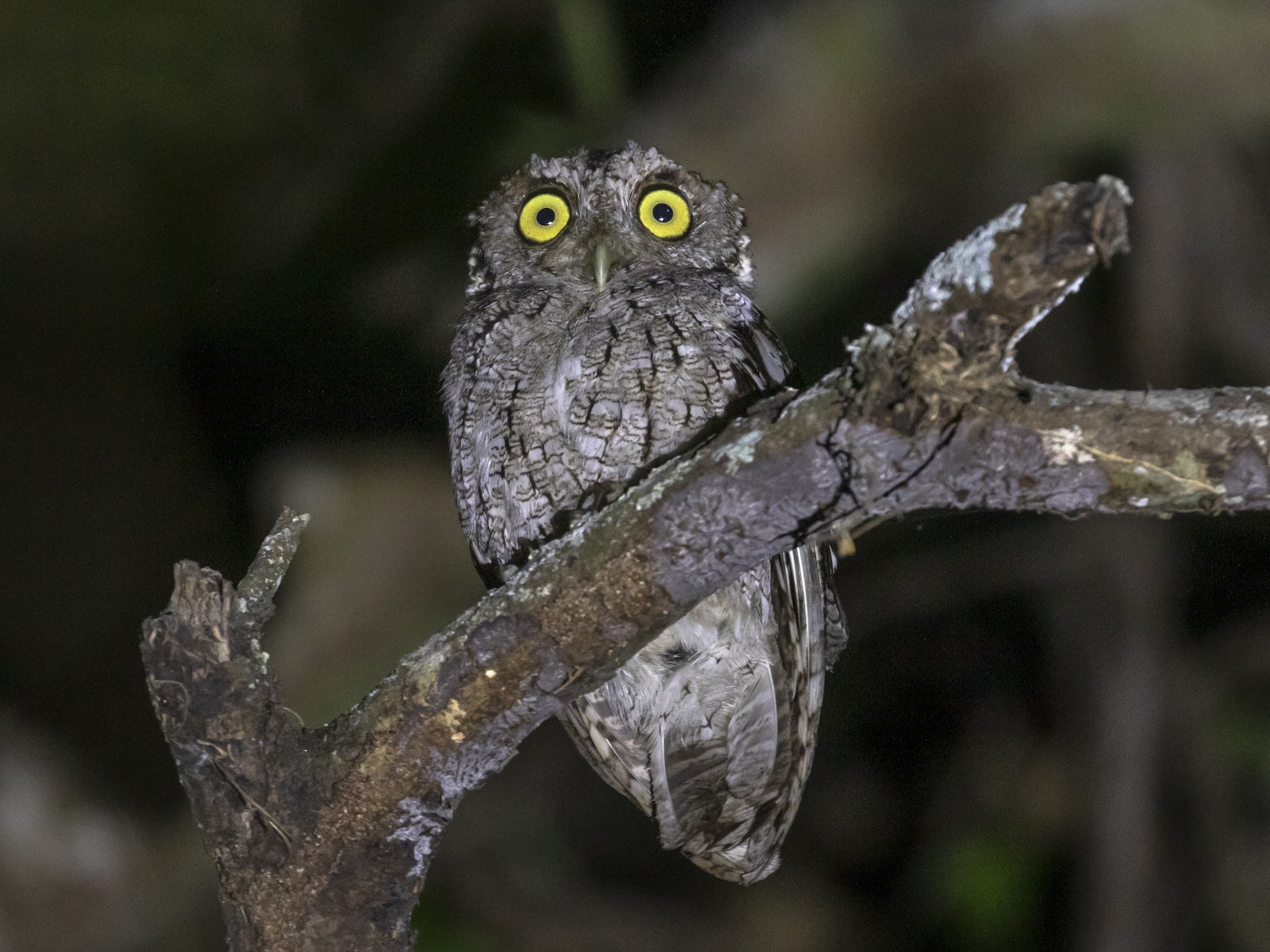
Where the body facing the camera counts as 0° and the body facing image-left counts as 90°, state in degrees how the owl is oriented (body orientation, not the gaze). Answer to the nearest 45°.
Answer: approximately 0°
